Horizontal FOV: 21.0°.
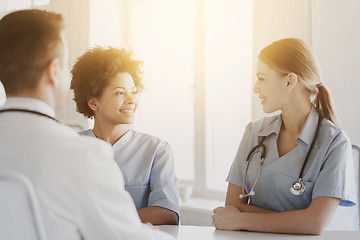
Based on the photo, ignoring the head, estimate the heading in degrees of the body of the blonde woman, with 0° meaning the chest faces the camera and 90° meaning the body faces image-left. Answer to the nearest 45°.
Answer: approximately 45°

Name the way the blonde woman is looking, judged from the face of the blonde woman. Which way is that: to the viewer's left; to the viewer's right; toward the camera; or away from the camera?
to the viewer's left
